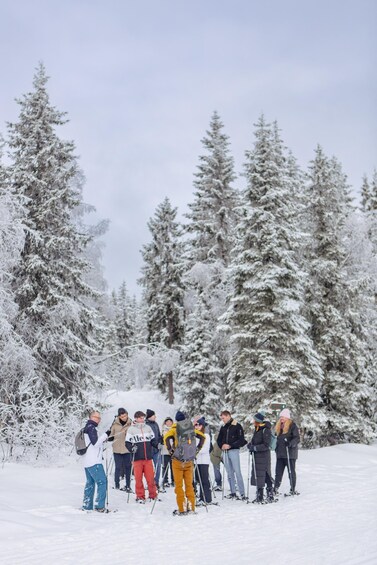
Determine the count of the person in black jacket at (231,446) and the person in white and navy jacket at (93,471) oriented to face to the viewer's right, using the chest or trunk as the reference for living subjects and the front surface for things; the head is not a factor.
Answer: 1

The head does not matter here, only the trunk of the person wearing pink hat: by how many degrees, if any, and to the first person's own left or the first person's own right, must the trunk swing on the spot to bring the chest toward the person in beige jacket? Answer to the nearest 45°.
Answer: approximately 45° to the first person's own right

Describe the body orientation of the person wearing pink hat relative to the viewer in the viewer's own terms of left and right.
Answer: facing the viewer and to the left of the viewer

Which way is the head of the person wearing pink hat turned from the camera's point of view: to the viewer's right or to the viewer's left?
to the viewer's left

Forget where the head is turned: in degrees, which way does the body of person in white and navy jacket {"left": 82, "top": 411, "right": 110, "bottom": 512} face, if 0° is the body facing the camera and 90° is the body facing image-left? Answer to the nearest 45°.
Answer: approximately 270°

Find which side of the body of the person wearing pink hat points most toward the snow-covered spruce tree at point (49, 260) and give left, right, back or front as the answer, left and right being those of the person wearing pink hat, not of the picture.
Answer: right

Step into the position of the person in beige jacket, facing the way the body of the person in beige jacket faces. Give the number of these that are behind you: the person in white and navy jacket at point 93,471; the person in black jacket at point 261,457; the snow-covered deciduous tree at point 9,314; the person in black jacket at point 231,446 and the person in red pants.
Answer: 1

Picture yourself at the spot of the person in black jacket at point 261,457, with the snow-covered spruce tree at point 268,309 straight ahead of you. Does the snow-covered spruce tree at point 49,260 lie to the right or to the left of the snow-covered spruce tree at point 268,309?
left

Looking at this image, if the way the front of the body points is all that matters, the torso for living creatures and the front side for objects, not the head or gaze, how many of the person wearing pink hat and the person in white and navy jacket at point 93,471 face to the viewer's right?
1

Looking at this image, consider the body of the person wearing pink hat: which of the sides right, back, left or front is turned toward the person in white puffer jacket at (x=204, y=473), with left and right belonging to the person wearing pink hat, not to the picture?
front

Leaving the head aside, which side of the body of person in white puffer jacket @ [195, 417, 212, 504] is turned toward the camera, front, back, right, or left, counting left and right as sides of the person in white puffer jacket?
left
